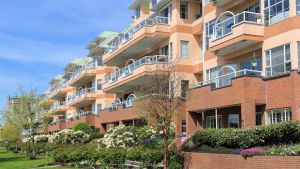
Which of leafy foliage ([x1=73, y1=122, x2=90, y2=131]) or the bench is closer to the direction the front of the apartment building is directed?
the bench

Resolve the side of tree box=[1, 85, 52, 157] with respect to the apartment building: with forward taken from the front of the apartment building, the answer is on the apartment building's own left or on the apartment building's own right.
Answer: on the apartment building's own right

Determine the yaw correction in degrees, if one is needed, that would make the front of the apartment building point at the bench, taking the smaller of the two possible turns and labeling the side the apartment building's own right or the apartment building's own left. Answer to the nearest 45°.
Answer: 0° — it already faces it

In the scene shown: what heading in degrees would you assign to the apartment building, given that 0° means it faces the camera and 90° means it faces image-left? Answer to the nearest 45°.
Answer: approximately 45°
